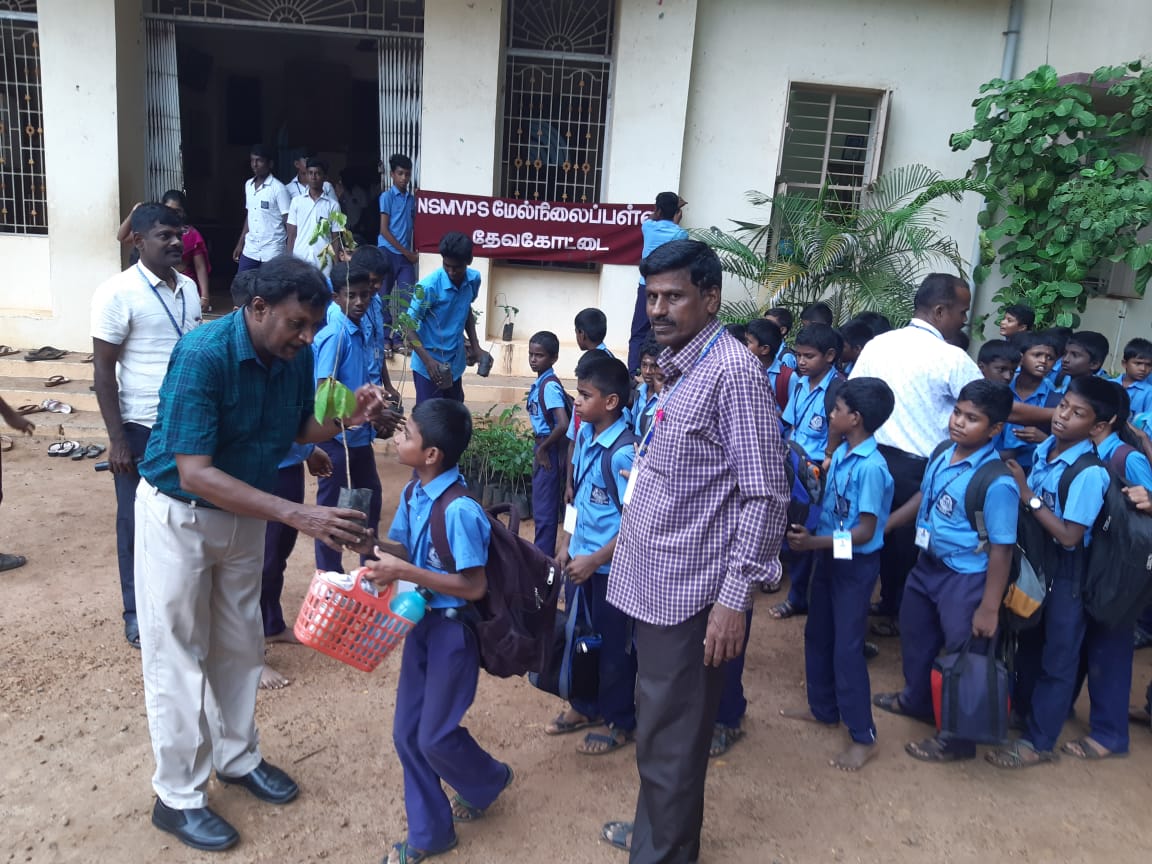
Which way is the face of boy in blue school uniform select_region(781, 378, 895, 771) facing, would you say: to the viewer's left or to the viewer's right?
to the viewer's left

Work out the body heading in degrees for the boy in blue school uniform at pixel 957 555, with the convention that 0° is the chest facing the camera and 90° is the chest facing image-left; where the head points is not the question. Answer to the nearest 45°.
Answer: approximately 45°

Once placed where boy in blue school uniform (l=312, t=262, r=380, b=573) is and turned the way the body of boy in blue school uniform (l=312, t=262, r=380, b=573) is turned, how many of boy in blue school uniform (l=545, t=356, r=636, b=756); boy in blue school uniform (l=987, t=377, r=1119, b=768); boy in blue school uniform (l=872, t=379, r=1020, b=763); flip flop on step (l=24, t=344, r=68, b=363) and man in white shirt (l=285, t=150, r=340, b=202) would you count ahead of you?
3

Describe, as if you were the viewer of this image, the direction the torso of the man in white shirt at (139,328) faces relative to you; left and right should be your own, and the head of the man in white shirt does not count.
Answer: facing the viewer and to the right of the viewer

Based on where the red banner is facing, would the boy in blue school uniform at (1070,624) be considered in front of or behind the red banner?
in front

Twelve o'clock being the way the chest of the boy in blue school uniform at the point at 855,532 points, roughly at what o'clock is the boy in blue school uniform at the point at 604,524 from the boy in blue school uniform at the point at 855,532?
the boy in blue school uniform at the point at 604,524 is roughly at 1 o'clock from the boy in blue school uniform at the point at 855,532.

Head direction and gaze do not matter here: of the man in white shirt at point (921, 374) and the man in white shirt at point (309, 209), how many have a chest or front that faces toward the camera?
1

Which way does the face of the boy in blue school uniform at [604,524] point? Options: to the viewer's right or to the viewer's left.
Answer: to the viewer's left

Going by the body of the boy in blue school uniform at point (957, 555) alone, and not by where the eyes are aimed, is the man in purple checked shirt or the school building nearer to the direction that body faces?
the man in purple checked shirt

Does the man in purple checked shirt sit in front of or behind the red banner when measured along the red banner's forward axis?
in front

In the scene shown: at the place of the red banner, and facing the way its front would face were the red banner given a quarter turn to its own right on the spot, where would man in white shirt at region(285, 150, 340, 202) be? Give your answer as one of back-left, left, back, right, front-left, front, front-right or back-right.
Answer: front

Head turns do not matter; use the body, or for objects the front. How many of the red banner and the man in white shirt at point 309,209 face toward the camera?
2
